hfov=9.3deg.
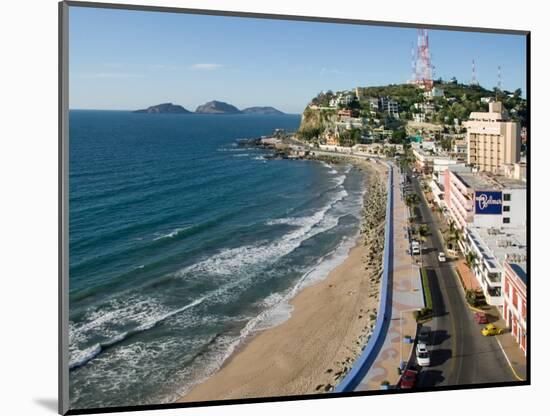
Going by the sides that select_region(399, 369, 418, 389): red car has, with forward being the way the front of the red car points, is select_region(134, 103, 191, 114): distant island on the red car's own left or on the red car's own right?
on the red car's own right

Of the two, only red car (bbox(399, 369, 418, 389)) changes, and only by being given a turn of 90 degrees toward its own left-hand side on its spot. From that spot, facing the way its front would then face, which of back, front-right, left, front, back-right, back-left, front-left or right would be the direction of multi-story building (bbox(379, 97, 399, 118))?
back-left

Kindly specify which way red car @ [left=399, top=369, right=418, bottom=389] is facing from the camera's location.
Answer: facing the viewer and to the left of the viewer

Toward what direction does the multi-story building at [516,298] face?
to the viewer's left

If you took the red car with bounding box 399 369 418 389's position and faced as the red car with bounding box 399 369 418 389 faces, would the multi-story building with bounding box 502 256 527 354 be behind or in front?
behind

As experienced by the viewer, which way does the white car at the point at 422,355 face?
facing the viewer

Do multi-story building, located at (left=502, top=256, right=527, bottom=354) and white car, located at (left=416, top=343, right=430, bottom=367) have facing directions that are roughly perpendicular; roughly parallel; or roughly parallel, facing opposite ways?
roughly perpendicular

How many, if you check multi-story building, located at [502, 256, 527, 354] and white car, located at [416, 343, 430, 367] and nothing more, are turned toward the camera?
1
